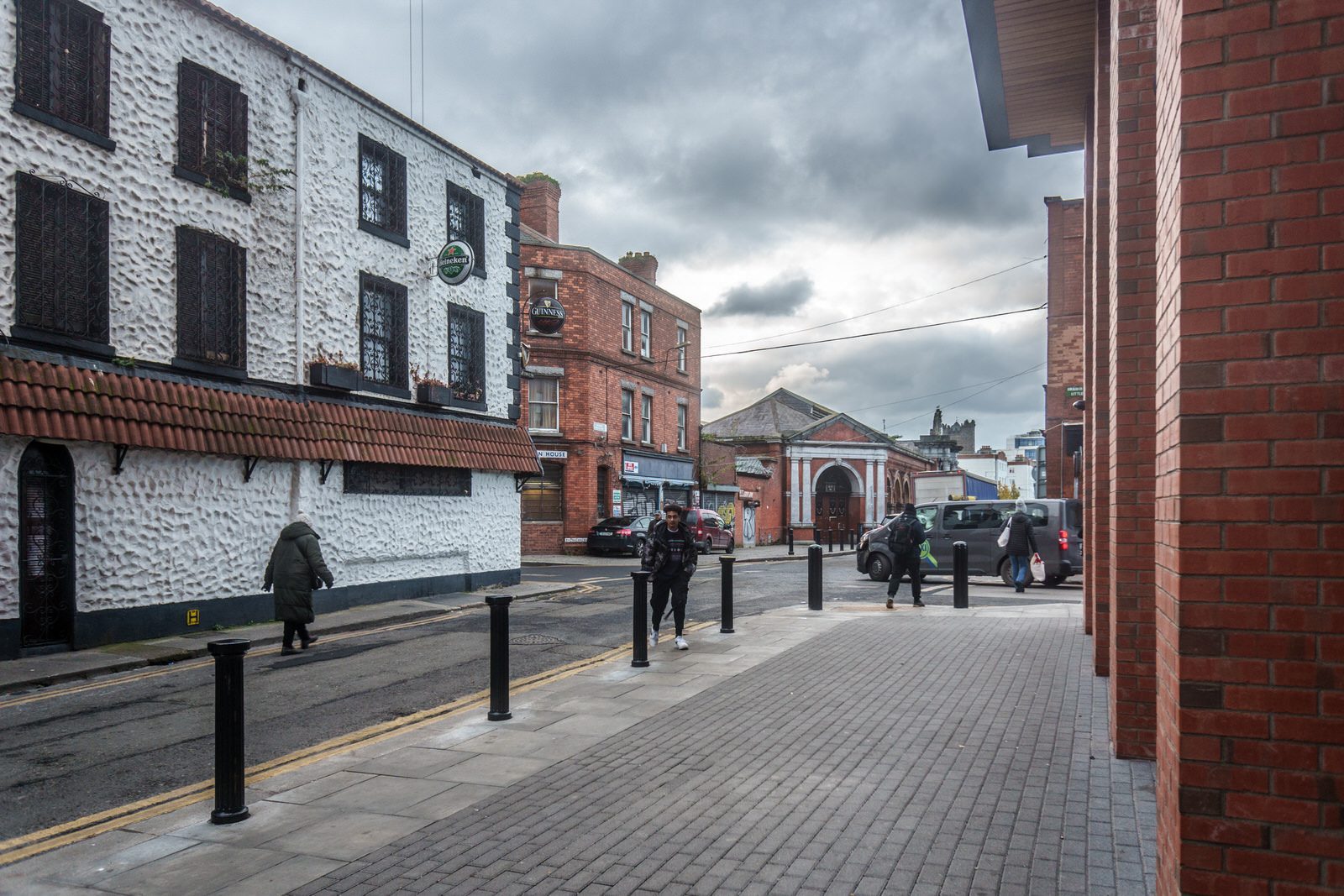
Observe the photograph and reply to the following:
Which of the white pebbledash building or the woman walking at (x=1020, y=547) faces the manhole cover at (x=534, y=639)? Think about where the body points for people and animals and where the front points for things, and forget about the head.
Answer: the white pebbledash building

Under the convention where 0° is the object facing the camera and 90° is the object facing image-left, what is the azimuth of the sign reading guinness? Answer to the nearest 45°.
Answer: approximately 0°

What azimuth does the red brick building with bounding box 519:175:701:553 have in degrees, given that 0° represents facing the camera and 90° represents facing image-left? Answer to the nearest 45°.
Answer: approximately 315°

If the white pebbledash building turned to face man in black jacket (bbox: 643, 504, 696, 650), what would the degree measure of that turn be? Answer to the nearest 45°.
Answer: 0° — it already faces them

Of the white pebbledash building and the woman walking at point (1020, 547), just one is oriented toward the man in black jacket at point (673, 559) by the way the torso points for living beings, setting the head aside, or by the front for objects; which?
the white pebbledash building

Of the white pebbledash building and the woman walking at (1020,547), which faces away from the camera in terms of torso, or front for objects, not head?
the woman walking

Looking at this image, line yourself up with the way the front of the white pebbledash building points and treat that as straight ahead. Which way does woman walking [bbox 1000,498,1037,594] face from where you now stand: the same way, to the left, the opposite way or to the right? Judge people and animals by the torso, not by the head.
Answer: to the left

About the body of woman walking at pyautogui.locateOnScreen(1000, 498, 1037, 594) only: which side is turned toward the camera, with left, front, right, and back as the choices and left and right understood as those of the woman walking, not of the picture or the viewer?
back

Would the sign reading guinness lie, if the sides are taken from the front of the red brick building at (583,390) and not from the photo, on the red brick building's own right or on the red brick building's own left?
on the red brick building's own right

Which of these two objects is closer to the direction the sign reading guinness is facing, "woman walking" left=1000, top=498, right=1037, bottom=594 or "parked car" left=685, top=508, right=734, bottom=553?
the woman walking

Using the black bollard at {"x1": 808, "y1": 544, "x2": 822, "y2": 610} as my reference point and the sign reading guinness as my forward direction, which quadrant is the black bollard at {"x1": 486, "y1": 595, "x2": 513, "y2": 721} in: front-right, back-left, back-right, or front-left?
back-left

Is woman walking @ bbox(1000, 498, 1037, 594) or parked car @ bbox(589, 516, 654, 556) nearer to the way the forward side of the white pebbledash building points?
the woman walking

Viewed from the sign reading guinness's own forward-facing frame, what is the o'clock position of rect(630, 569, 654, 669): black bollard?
The black bollard is roughly at 12 o'clock from the sign reading guinness.

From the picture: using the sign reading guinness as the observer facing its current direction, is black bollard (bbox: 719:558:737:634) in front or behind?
in front
